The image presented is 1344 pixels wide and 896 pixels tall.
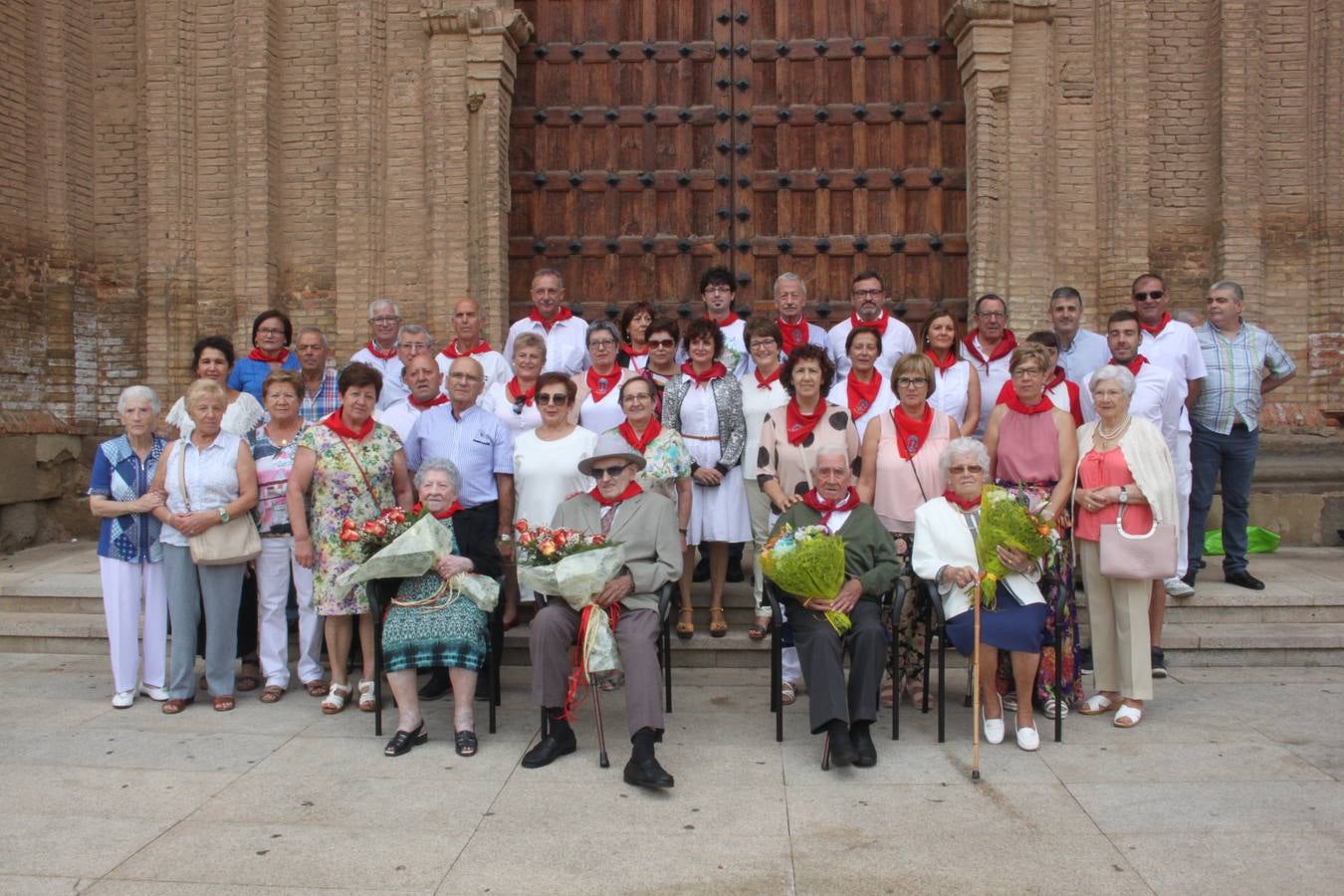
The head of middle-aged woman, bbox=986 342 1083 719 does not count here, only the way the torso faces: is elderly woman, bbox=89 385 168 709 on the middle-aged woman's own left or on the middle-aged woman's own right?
on the middle-aged woman's own right

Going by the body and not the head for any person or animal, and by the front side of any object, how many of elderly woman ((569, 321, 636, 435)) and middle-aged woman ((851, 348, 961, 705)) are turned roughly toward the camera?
2

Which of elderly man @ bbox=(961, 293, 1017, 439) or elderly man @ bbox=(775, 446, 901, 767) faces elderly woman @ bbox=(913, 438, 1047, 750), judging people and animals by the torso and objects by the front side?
elderly man @ bbox=(961, 293, 1017, 439)

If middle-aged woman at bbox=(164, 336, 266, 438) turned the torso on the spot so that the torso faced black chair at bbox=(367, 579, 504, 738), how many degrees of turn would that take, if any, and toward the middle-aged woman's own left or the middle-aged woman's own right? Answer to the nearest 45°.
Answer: approximately 45° to the middle-aged woman's own left

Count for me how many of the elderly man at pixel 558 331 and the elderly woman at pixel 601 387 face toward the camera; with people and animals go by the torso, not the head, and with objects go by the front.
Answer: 2
